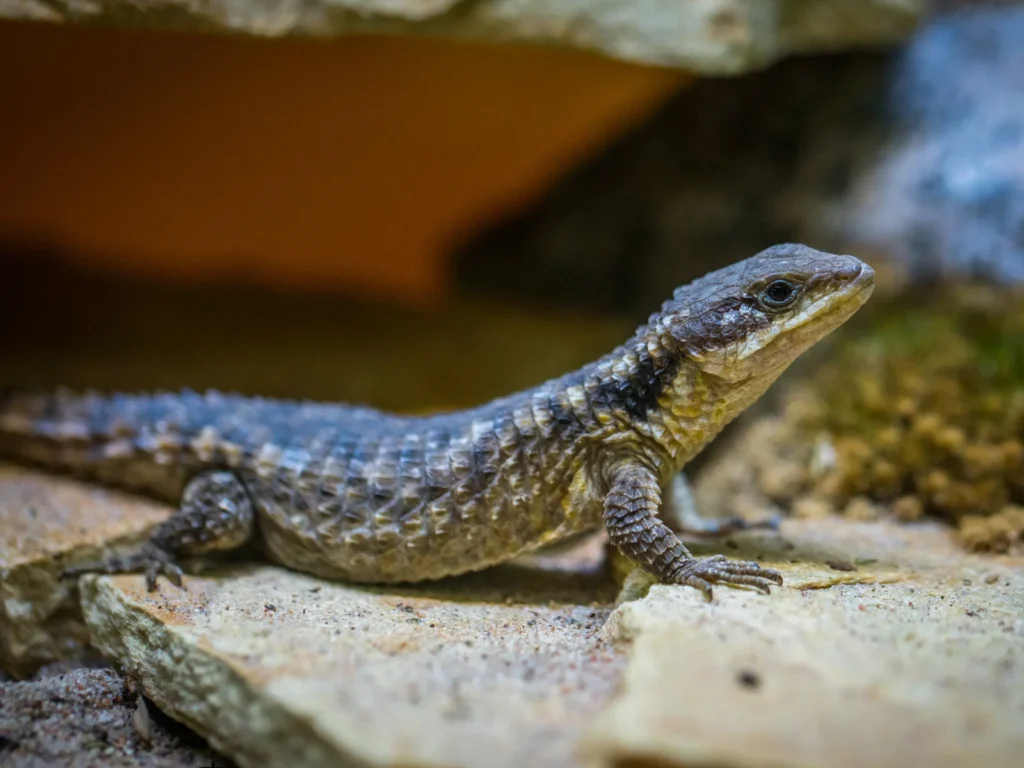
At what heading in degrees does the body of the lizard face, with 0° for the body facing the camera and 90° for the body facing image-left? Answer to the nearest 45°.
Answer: approximately 270°
